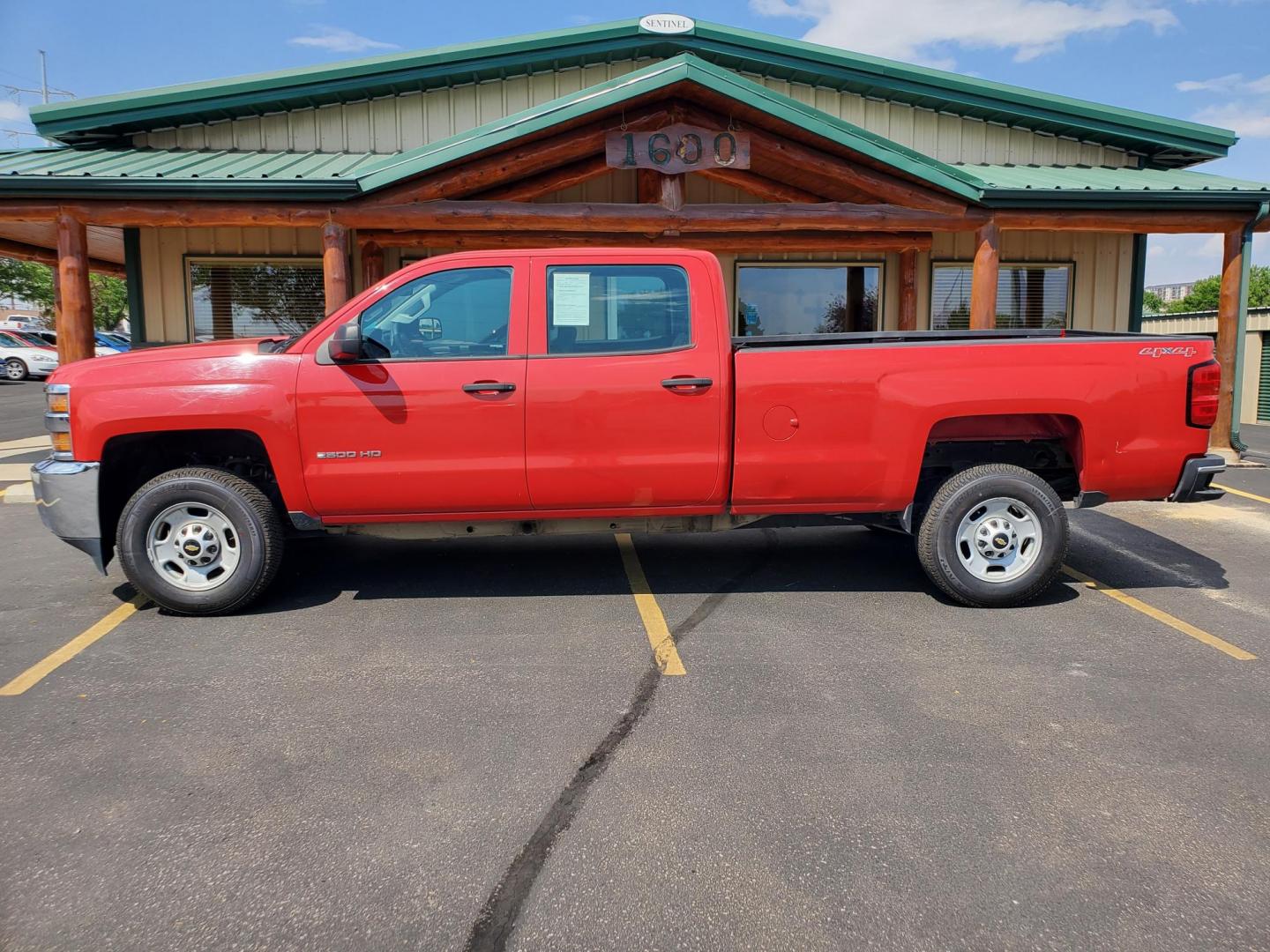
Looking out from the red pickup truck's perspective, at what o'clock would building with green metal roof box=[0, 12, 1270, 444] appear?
The building with green metal roof is roughly at 3 o'clock from the red pickup truck.

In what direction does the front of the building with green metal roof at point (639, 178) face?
toward the camera

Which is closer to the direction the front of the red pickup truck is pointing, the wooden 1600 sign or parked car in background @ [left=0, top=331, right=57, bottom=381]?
the parked car in background

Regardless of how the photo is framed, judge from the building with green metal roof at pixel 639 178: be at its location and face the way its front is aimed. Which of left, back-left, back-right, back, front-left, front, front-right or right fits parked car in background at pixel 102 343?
back-right

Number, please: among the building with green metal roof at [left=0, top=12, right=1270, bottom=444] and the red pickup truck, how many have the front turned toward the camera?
1

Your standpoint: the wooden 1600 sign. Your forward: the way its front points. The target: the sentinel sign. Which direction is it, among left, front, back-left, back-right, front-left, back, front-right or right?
back

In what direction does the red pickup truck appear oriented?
to the viewer's left

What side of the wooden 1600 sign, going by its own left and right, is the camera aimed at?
front

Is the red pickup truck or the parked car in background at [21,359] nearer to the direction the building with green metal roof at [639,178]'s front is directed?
the red pickup truck

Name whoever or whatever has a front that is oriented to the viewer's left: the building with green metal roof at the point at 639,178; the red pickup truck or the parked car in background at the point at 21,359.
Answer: the red pickup truck

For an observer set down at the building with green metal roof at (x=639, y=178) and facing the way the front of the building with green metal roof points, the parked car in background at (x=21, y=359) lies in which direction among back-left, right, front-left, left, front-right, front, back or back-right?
back-right

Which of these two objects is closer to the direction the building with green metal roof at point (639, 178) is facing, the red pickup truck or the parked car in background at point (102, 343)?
the red pickup truck

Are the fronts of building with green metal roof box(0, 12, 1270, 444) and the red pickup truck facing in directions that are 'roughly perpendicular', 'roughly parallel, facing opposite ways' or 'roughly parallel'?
roughly perpendicular

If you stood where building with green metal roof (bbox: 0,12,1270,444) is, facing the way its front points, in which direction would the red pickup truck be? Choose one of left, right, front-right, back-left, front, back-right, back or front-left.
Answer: front

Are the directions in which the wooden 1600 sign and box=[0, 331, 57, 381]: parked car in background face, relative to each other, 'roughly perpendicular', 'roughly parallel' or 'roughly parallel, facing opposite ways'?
roughly perpendicular
